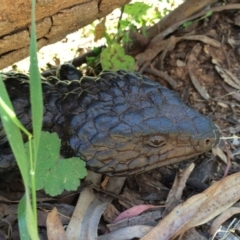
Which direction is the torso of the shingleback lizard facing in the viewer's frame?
to the viewer's right

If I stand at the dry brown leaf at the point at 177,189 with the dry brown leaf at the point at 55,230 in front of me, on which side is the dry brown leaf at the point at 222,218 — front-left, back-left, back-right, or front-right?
back-left

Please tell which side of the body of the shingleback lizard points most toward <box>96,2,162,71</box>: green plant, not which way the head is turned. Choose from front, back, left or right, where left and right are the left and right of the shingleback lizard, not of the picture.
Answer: left

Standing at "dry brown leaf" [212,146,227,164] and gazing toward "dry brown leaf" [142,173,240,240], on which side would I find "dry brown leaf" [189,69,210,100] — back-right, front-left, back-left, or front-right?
back-right

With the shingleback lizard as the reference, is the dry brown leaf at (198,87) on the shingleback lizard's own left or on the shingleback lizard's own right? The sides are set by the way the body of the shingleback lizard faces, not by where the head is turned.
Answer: on the shingleback lizard's own left

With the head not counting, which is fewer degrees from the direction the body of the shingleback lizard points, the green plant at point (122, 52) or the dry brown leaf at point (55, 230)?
the green plant

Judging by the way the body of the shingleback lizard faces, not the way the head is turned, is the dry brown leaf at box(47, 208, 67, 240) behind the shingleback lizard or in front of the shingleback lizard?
behind
